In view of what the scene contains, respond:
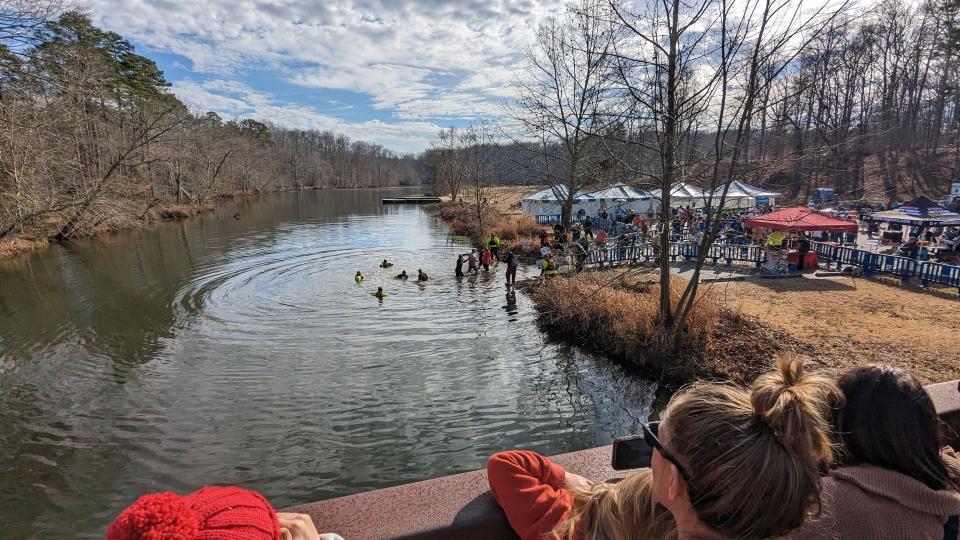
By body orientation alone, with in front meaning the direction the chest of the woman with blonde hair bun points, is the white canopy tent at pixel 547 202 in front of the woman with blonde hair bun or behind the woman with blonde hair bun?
in front

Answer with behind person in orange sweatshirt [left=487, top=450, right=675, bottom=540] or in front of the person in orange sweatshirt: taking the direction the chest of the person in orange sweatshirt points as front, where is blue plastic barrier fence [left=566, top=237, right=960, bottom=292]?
in front

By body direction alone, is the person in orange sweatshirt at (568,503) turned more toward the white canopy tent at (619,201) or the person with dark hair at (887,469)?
the white canopy tent

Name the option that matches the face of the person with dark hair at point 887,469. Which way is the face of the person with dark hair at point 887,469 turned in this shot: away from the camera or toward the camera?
away from the camera

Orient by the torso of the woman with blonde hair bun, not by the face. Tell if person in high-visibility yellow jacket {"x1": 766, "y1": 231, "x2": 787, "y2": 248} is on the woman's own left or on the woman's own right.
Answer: on the woman's own right

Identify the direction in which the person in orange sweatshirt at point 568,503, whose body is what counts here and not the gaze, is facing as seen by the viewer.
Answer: away from the camera

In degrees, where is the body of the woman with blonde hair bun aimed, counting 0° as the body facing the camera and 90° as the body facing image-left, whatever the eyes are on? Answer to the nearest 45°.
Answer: approximately 135°

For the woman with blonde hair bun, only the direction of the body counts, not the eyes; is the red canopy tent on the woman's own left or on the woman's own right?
on the woman's own right

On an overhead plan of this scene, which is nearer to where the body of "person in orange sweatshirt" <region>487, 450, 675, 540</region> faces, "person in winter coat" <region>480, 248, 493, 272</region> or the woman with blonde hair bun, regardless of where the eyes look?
the person in winter coat

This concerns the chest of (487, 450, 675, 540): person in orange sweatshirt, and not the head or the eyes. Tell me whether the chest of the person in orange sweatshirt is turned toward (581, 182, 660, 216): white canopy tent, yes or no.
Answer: yes

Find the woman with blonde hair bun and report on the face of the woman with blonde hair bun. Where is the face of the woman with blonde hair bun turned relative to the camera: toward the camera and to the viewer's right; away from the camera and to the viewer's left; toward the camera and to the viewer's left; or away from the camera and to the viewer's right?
away from the camera and to the viewer's left

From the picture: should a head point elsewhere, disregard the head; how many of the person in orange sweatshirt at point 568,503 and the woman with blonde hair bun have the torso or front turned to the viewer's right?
0
